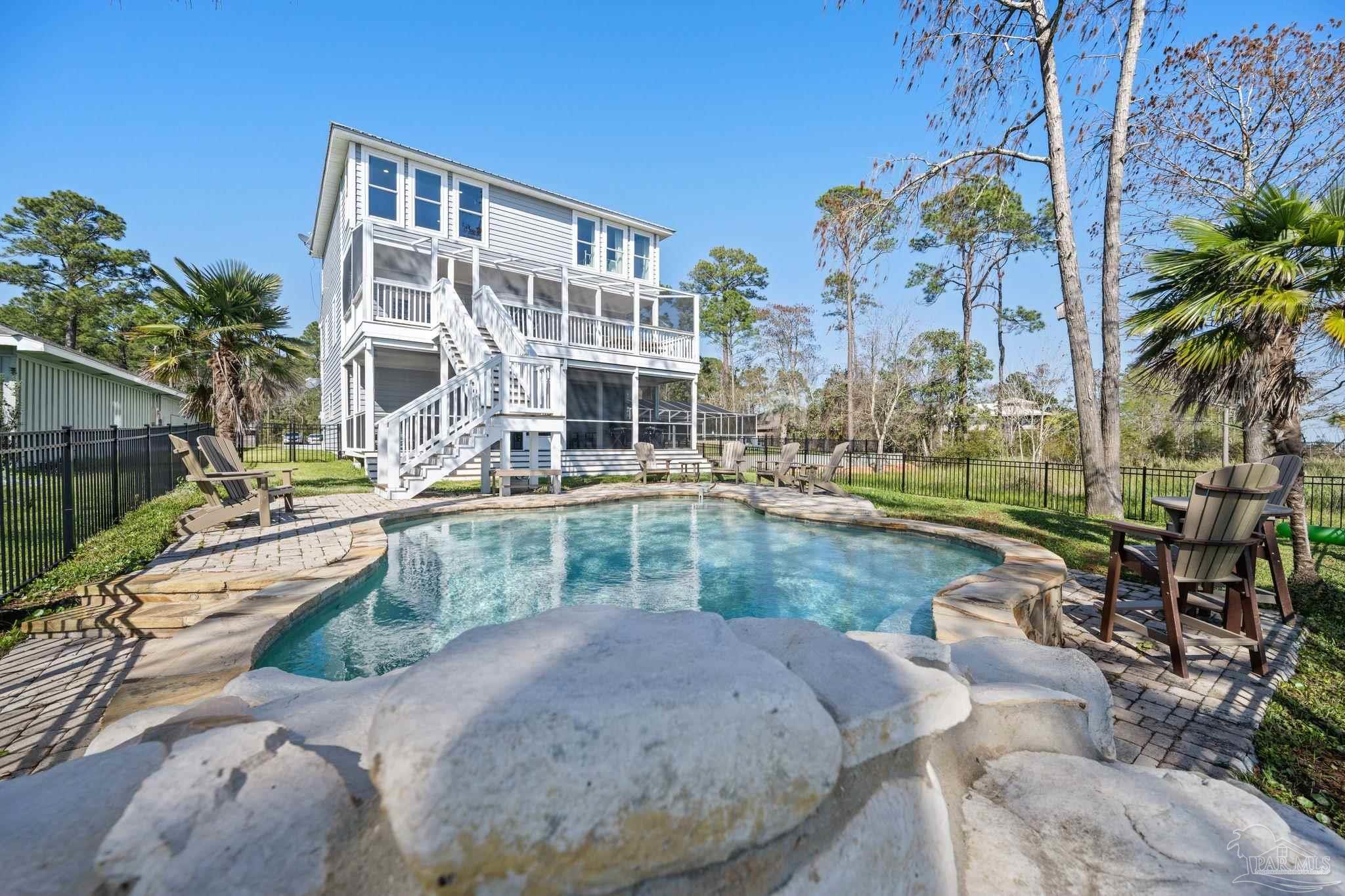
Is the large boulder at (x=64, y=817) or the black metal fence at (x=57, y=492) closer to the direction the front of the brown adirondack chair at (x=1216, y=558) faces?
the black metal fence

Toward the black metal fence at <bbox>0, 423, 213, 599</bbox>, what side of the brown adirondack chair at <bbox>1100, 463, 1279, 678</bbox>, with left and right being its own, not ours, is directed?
left

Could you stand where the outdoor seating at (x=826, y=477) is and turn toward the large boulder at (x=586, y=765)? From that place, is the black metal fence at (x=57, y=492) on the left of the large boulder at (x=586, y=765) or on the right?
right

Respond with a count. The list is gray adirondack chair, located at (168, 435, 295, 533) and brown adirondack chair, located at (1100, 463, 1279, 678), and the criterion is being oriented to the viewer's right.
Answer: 1

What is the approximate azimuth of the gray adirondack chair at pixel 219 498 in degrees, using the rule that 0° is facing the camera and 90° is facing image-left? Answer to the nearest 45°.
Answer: approximately 270°

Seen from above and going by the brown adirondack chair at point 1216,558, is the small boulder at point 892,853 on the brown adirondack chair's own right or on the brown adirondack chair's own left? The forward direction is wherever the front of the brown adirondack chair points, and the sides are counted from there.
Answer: on the brown adirondack chair's own left

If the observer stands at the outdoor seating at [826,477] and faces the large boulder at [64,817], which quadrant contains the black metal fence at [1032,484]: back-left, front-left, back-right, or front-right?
back-left

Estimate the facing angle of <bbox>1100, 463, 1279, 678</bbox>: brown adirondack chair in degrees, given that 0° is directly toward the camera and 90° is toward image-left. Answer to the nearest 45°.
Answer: approximately 135°

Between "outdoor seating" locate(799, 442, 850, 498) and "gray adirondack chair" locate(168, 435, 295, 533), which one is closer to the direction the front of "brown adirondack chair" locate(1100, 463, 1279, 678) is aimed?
the outdoor seating

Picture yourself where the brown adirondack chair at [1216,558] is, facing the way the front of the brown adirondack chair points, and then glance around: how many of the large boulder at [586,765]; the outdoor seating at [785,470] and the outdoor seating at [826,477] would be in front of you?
2

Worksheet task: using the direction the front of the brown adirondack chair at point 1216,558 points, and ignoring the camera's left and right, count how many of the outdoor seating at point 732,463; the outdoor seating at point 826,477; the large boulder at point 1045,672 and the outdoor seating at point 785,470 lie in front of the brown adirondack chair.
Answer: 3
